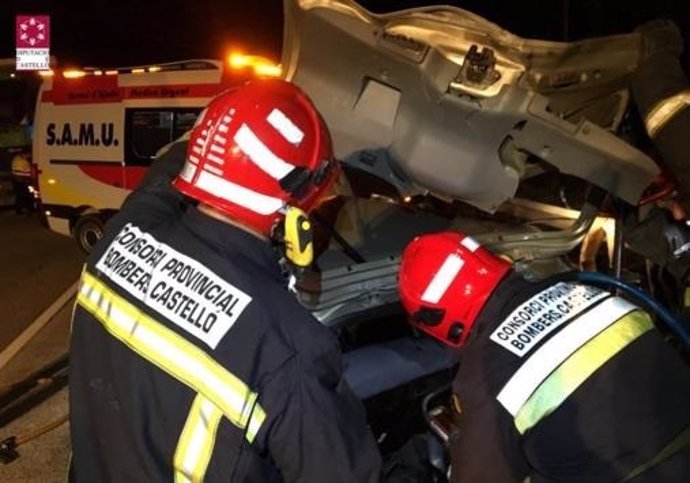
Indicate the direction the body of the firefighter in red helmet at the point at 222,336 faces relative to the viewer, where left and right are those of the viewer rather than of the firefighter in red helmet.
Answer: facing away from the viewer and to the right of the viewer

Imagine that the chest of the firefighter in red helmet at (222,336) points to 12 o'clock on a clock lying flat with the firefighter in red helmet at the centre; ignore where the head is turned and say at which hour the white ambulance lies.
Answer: The white ambulance is roughly at 10 o'clock from the firefighter in red helmet.

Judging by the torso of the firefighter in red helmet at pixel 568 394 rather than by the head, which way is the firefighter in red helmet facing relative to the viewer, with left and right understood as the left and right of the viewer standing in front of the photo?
facing away from the viewer and to the left of the viewer

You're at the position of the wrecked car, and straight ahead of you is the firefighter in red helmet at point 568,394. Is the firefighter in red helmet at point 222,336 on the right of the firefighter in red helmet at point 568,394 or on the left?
right

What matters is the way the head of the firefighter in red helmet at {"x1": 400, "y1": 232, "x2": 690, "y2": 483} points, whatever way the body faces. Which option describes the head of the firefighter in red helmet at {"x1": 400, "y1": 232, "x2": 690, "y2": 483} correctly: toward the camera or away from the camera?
away from the camera

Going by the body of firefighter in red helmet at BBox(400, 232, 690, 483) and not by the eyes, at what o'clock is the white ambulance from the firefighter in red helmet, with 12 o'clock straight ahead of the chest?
The white ambulance is roughly at 12 o'clock from the firefighter in red helmet.

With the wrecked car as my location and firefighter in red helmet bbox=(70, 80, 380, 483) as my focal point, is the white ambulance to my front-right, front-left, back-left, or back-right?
back-right

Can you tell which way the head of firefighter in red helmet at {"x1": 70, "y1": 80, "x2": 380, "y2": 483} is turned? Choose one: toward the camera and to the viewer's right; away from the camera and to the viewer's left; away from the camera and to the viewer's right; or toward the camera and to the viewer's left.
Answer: away from the camera and to the viewer's right

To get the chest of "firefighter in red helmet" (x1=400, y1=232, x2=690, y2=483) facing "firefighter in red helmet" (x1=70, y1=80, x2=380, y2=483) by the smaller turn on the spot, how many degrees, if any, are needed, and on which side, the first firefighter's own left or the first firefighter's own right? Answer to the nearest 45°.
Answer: approximately 90° to the first firefighter's own left
